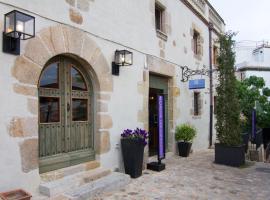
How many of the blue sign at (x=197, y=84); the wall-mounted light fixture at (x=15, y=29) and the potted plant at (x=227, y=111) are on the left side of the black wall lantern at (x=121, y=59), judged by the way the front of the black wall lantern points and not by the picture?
2

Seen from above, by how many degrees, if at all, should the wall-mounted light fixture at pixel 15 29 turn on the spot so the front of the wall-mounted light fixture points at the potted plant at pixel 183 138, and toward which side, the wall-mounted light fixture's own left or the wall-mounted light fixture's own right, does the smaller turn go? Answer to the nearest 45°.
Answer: approximately 90° to the wall-mounted light fixture's own left

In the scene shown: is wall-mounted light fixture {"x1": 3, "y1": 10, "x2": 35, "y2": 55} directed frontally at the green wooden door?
no

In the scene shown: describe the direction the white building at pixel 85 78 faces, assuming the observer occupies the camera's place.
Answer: facing the viewer and to the right of the viewer

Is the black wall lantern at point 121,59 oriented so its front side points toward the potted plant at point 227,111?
no

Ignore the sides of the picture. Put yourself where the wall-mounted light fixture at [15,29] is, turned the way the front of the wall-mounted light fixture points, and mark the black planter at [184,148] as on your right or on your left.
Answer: on your left

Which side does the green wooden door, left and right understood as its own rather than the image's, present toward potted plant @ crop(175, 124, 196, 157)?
left

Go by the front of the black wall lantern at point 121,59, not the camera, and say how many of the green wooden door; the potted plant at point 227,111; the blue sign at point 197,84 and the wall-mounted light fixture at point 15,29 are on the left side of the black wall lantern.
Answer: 2

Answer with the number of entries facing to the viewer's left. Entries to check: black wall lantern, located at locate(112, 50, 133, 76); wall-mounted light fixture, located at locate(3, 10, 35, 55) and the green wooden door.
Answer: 0

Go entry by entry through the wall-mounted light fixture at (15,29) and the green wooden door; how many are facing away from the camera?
0

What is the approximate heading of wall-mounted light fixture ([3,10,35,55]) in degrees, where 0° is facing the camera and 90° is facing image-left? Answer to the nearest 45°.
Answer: approximately 315°

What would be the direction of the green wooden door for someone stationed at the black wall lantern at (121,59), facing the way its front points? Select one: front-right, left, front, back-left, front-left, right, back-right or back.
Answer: right

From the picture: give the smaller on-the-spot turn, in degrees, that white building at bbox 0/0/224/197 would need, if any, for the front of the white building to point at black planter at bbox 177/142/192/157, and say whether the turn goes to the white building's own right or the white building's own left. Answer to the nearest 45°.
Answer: approximately 90° to the white building's own left

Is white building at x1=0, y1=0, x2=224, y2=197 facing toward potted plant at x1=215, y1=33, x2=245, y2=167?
no

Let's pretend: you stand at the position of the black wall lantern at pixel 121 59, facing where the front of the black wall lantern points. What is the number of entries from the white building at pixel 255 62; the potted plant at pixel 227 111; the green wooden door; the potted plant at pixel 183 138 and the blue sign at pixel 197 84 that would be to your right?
1

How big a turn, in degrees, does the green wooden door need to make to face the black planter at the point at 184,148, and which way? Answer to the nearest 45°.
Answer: approximately 90° to its left
